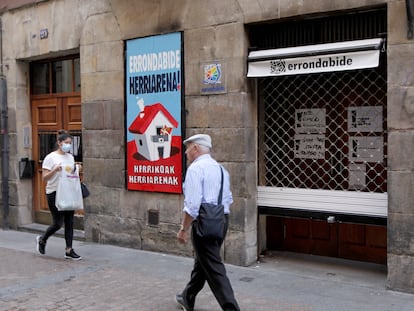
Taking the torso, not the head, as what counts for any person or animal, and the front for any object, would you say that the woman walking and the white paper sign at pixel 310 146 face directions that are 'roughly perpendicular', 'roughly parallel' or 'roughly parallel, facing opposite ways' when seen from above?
roughly perpendicular

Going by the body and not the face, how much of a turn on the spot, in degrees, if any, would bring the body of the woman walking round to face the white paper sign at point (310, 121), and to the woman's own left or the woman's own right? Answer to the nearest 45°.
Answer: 0° — they already face it

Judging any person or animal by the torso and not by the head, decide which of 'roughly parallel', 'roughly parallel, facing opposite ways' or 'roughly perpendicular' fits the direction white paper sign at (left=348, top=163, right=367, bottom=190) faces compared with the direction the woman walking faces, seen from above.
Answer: roughly perpendicular

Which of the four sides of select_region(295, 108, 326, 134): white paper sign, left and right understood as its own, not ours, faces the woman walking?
right

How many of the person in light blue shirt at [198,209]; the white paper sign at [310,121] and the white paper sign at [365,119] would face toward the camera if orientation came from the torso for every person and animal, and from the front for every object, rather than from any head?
2

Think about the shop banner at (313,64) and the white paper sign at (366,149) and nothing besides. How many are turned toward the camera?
2

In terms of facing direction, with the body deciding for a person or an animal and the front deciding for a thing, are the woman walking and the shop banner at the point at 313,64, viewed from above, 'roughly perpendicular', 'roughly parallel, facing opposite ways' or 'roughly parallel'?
roughly perpendicular

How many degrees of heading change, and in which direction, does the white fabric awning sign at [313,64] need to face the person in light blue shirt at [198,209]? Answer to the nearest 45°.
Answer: approximately 45° to its right

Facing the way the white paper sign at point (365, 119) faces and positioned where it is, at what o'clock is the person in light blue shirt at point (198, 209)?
The person in light blue shirt is roughly at 1 o'clock from the white paper sign.

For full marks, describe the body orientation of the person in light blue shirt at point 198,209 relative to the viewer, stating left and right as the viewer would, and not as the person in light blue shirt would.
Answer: facing away from the viewer and to the left of the viewer
